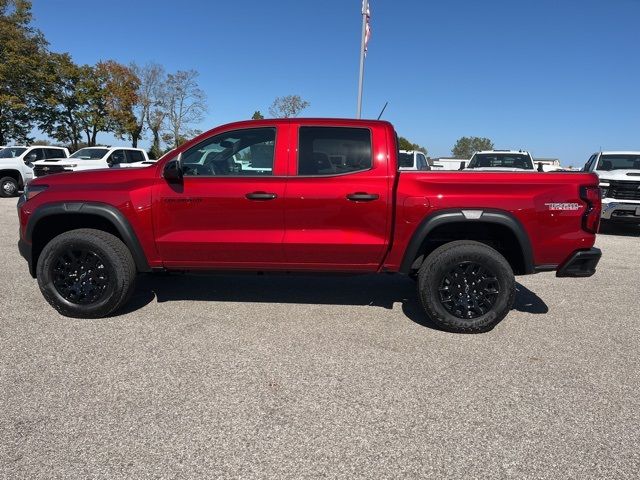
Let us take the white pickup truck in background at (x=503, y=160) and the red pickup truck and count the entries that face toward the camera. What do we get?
1

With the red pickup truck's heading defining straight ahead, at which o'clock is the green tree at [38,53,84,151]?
The green tree is roughly at 2 o'clock from the red pickup truck.

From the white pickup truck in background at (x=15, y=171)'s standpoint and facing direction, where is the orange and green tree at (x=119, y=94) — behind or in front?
behind

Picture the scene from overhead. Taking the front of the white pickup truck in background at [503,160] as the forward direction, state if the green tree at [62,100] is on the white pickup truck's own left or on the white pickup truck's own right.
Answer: on the white pickup truck's own right

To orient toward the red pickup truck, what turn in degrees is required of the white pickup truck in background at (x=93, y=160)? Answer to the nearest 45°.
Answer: approximately 45° to its left

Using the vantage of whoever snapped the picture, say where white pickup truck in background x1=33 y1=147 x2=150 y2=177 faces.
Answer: facing the viewer and to the left of the viewer

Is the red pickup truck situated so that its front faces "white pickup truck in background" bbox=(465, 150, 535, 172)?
no

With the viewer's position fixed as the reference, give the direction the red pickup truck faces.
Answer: facing to the left of the viewer

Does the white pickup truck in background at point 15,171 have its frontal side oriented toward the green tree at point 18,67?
no

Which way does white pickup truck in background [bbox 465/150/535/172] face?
toward the camera

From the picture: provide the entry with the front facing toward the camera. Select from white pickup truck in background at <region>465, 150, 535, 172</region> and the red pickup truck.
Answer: the white pickup truck in background

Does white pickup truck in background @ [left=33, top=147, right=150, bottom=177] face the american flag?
no

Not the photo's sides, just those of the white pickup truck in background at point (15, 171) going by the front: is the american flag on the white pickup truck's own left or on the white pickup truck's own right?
on the white pickup truck's own left

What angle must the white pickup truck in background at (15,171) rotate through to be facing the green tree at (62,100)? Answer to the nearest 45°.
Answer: approximately 135° to its right

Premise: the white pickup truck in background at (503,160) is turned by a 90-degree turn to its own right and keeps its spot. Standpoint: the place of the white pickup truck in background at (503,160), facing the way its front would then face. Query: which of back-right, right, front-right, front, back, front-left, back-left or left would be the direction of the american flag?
front-right
